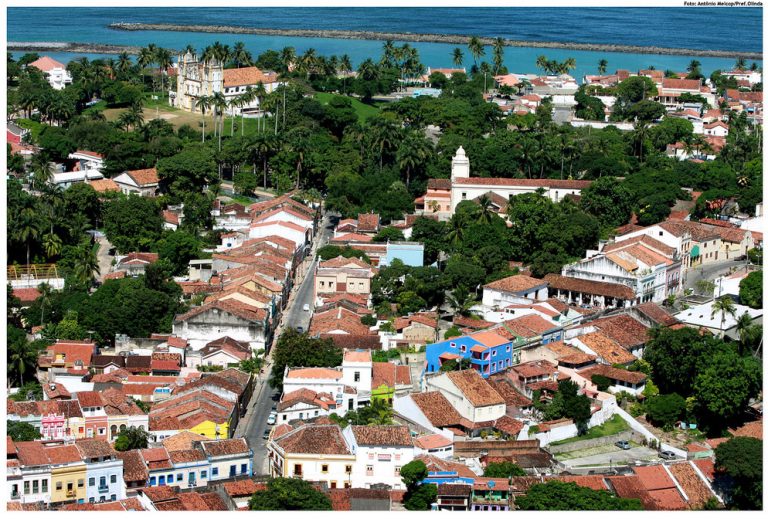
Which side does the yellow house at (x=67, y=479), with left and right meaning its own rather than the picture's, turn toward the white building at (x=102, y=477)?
left

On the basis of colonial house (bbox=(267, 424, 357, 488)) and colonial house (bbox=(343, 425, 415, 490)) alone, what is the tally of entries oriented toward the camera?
2

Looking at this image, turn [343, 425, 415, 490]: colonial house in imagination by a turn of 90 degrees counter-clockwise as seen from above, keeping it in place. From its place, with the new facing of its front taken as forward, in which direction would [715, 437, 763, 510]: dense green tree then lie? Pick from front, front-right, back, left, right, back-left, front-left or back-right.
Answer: front

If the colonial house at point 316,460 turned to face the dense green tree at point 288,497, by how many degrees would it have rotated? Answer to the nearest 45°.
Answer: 0° — it already faces it

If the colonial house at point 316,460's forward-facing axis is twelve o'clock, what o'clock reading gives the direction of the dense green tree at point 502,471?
The dense green tree is roughly at 9 o'clock from the colonial house.

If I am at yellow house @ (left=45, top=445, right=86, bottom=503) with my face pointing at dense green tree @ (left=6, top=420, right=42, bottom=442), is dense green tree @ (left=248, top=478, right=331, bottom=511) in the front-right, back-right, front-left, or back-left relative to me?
back-right

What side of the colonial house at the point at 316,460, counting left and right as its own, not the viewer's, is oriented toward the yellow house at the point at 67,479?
right

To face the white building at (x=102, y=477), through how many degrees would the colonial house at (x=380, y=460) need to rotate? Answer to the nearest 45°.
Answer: approximately 90° to its right

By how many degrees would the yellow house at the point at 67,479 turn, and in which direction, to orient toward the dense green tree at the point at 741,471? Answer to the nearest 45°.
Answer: approximately 90° to its left

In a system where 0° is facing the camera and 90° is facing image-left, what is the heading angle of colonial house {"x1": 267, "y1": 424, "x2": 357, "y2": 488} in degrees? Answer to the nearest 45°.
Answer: approximately 0°

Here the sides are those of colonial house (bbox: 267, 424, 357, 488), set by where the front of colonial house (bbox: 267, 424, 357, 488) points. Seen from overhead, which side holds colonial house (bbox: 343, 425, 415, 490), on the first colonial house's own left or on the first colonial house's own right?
on the first colonial house's own left

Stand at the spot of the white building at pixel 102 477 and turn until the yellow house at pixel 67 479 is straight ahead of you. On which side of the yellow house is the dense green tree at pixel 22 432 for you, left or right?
right
